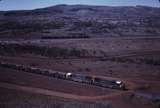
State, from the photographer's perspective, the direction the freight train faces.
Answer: facing the viewer and to the right of the viewer
